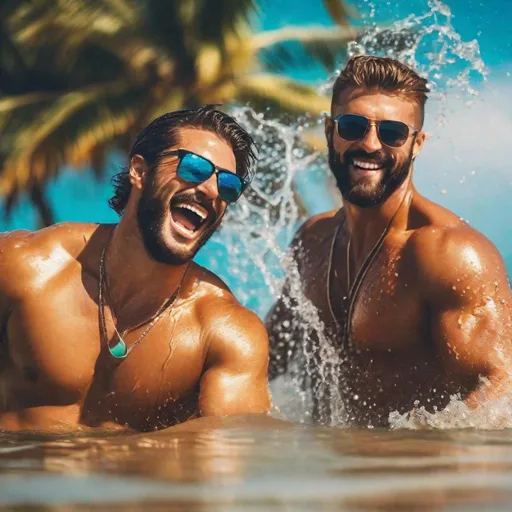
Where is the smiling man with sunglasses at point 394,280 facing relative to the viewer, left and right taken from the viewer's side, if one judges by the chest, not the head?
facing the viewer and to the left of the viewer

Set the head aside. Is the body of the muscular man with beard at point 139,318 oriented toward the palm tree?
no

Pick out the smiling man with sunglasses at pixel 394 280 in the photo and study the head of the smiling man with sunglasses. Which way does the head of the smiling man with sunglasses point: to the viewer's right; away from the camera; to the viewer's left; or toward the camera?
toward the camera

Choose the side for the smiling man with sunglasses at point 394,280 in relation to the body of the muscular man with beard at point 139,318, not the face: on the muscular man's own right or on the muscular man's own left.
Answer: on the muscular man's own left

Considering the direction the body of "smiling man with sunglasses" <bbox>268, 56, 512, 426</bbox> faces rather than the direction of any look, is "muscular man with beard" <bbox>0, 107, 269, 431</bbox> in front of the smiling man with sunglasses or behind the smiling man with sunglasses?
in front

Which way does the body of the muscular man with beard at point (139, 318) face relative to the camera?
toward the camera

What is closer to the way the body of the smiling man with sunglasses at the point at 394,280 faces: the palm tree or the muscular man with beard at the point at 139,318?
the muscular man with beard

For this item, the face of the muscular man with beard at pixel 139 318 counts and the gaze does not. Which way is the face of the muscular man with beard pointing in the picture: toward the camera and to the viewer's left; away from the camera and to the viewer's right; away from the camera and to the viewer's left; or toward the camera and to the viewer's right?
toward the camera and to the viewer's right

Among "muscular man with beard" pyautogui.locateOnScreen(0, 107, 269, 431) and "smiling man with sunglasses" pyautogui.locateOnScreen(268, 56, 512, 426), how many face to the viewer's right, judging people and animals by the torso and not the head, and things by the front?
0
